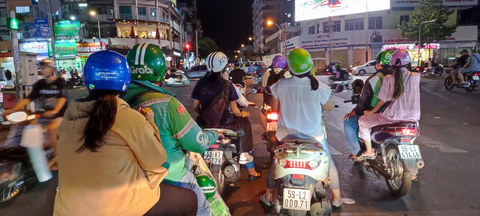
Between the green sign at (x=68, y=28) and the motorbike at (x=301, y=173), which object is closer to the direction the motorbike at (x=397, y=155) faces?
the green sign

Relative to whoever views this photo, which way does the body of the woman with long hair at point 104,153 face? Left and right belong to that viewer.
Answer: facing away from the viewer and to the right of the viewer

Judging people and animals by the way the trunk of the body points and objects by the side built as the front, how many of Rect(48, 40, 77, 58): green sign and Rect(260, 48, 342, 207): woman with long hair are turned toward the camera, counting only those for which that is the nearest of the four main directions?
1

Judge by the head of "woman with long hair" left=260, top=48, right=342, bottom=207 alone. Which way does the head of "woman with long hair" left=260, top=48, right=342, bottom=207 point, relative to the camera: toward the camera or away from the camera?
away from the camera

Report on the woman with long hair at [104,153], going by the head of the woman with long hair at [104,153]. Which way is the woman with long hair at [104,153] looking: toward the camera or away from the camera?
away from the camera

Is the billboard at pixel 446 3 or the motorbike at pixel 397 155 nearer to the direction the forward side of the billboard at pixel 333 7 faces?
the motorbike

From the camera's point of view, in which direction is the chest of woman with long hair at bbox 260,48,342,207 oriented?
away from the camera

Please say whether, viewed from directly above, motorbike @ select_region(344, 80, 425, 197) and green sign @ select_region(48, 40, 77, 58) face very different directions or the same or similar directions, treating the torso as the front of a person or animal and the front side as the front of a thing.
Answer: very different directions

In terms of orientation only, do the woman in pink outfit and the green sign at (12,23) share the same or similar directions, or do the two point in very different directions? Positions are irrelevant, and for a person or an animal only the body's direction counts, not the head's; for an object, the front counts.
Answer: very different directions

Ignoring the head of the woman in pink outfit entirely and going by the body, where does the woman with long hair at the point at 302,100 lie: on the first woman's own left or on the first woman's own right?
on the first woman's own left

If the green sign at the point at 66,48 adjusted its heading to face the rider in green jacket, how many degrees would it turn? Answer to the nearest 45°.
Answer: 0° — it already faces them

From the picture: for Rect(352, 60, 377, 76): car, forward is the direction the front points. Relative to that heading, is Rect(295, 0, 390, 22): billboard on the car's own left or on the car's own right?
on the car's own right

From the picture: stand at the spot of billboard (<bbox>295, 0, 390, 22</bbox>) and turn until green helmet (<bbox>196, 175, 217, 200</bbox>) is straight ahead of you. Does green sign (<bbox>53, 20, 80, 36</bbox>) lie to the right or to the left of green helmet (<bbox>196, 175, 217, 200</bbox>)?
right
